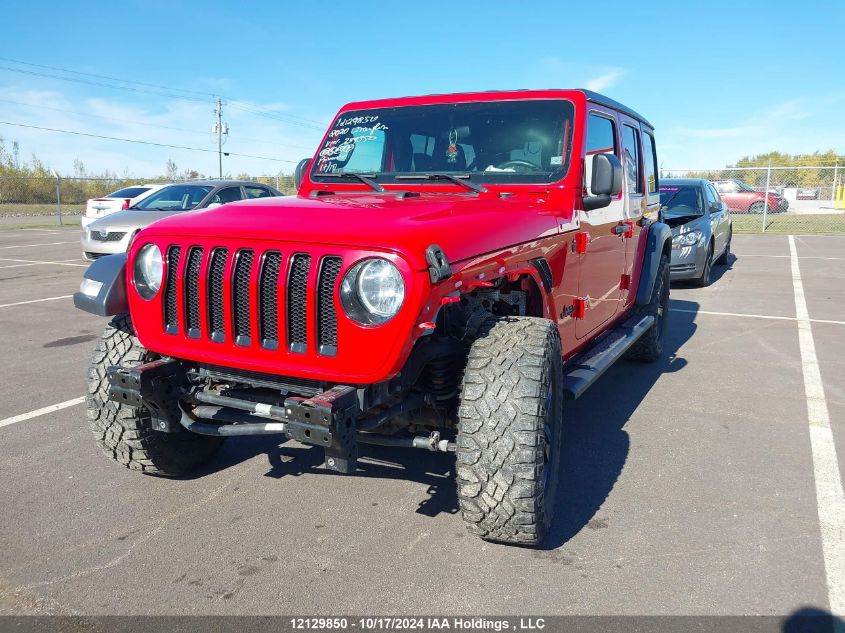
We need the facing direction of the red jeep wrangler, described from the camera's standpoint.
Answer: facing the viewer and to the left of the viewer

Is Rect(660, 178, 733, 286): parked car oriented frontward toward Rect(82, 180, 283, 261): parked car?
no

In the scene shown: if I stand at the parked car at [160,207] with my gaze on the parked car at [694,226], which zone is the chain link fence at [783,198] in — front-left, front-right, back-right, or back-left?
front-left

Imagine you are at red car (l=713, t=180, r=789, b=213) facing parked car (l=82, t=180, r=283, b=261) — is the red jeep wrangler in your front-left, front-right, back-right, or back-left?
front-left

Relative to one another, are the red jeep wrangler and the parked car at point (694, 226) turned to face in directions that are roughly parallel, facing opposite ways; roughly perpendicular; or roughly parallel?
roughly parallel

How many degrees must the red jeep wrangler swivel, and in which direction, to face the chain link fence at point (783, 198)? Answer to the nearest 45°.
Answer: approximately 180°

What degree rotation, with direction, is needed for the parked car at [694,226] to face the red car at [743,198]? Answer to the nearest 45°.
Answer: approximately 180°

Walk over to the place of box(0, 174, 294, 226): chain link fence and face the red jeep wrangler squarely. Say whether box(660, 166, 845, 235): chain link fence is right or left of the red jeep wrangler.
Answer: left

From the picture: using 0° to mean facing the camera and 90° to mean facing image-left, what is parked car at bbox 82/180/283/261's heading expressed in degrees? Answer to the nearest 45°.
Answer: approximately 45°

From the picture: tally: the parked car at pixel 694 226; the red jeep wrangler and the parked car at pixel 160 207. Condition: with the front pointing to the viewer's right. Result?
0

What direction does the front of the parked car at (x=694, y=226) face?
toward the camera

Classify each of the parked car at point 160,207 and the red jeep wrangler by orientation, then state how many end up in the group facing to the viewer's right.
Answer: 0

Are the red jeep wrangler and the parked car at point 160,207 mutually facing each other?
no

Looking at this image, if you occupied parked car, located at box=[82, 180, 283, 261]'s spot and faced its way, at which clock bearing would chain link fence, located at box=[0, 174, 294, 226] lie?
The chain link fence is roughly at 4 o'clock from the parked car.

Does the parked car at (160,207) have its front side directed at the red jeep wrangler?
no

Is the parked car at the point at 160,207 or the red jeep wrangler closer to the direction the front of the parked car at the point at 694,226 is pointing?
the red jeep wrangler

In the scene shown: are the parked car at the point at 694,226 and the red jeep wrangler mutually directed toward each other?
no

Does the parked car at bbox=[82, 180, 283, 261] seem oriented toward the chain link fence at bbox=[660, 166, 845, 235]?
no

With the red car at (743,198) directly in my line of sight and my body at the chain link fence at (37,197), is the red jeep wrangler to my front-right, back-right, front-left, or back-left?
front-right
